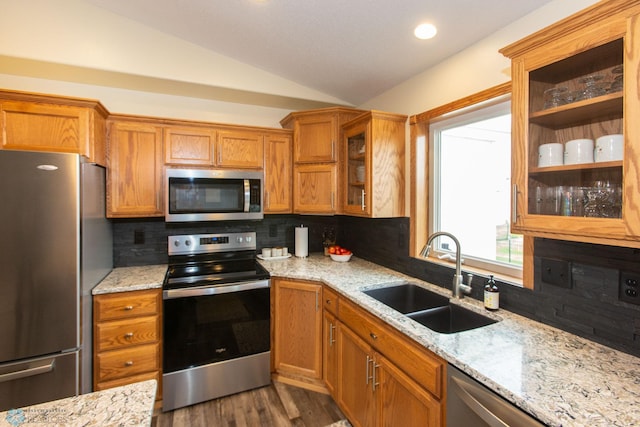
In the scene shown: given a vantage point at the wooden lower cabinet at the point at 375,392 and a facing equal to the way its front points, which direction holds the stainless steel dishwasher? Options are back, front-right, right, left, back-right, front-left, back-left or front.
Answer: left

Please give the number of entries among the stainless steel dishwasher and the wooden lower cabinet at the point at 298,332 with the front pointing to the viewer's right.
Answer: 0

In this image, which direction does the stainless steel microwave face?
toward the camera

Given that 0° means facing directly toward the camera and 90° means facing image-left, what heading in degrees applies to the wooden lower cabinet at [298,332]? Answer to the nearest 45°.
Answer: approximately 45°

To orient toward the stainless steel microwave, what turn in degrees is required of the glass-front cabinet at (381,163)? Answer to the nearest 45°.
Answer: approximately 45° to its right

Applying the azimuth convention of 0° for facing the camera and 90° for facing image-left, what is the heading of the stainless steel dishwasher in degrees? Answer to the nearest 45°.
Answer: approximately 45°

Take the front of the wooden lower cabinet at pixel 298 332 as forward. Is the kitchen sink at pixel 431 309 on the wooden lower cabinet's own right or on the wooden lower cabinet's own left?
on the wooden lower cabinet's own left

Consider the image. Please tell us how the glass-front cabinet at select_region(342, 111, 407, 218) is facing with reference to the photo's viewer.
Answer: facing the viewer and to the left of the viewer

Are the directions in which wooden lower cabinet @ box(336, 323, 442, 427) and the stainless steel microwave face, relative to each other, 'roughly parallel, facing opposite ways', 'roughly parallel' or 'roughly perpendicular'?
roughly perpendicular

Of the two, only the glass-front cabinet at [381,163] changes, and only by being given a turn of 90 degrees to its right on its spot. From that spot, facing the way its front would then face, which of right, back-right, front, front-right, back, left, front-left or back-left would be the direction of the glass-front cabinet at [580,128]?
back

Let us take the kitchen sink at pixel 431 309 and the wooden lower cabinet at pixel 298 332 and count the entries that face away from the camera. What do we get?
0

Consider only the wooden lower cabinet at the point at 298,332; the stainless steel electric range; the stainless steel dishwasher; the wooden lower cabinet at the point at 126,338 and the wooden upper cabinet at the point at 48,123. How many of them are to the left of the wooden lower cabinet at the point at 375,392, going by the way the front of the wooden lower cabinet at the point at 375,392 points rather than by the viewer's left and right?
1

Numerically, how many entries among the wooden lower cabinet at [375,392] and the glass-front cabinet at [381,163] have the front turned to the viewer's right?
0

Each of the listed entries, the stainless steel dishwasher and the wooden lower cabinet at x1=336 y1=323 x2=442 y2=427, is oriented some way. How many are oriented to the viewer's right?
0

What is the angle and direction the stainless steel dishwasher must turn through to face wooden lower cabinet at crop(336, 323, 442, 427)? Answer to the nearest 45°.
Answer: approximately 90° to its right
